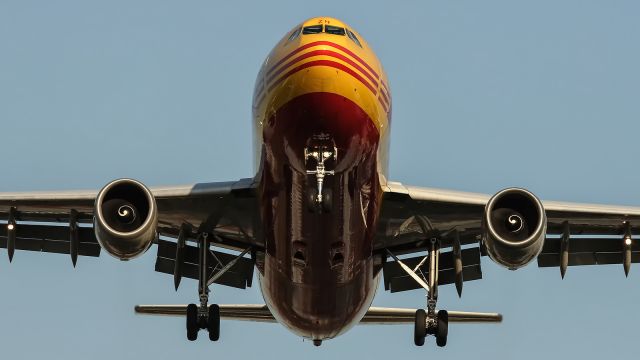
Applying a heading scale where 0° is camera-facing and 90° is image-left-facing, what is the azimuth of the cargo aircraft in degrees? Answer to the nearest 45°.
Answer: approximately 0°
